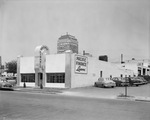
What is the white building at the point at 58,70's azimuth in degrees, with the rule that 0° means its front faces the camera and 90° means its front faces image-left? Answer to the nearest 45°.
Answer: approximately 45°
